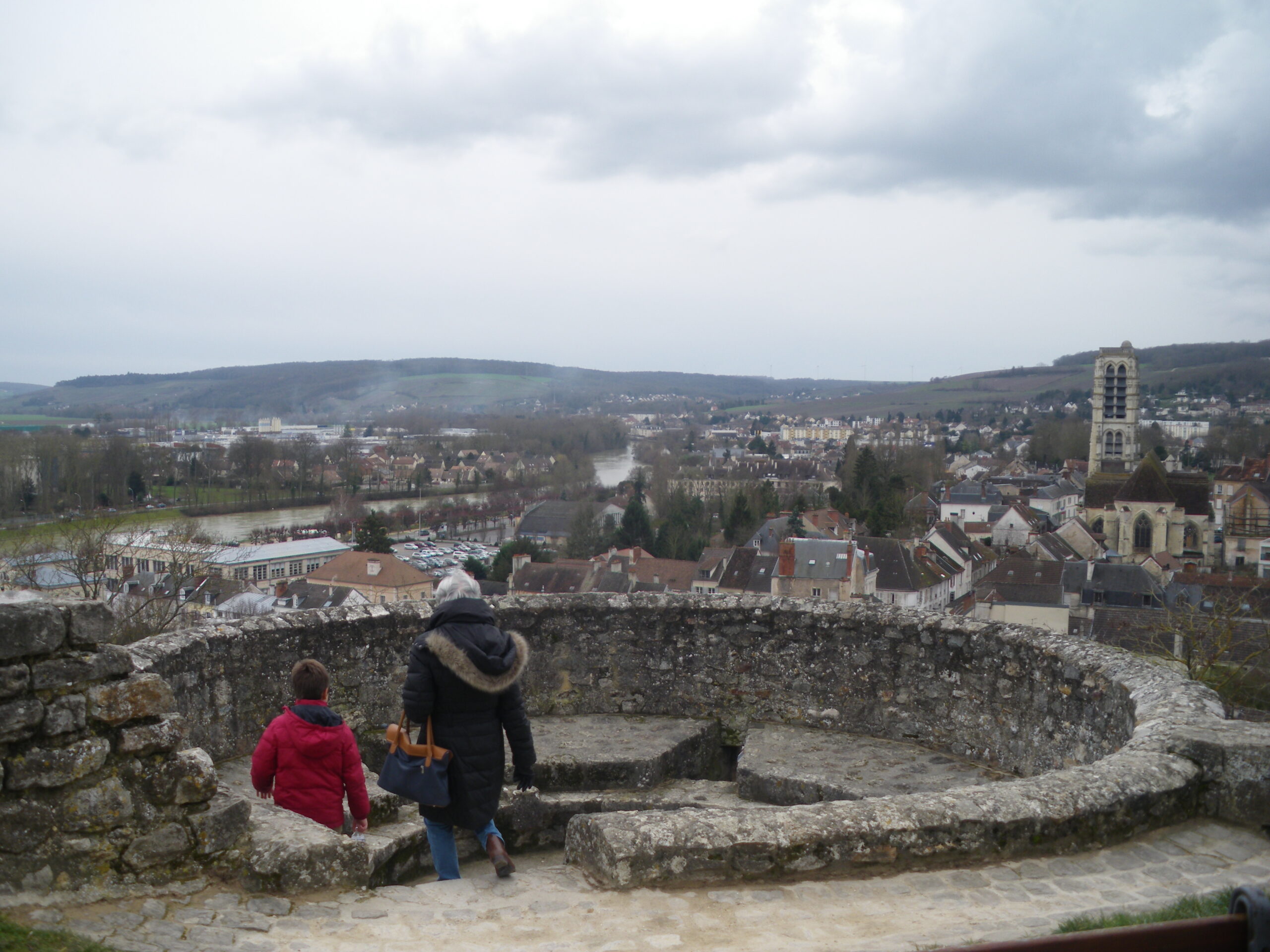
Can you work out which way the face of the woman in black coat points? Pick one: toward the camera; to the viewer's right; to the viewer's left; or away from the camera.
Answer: away from the camera

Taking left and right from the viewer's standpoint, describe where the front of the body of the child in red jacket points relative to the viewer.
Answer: facing away from the viewer

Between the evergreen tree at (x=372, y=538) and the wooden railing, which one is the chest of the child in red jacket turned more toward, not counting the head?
the evergreen tree

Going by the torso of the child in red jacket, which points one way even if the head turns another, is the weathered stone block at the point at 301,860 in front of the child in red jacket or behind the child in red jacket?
behind

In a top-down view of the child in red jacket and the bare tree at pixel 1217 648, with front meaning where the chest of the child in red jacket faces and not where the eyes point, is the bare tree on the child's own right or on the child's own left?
on the child's own right

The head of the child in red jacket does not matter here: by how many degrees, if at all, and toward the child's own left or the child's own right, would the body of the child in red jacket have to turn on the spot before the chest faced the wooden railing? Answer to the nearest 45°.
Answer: approximately 135° to the child's own right

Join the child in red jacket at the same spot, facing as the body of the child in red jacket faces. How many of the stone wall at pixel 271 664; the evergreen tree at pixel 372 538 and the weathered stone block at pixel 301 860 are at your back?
1

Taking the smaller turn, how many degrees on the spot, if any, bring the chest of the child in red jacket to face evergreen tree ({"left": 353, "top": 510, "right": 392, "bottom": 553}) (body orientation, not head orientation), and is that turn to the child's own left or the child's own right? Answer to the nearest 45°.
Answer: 0° — they already face it

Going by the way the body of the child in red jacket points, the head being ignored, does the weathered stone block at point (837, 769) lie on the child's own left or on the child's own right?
on the child's own right

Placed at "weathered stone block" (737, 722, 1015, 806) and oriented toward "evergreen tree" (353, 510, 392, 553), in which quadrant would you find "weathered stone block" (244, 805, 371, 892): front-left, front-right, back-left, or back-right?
back-left

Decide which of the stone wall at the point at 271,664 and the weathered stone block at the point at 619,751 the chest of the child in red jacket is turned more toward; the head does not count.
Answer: the stone wall

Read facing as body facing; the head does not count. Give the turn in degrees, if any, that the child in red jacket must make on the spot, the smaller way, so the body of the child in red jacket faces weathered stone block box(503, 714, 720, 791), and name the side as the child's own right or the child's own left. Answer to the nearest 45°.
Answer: approximately 45° to the child's own right

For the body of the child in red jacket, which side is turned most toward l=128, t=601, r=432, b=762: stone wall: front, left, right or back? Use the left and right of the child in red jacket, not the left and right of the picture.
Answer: front

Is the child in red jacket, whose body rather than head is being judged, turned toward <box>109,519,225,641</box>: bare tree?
yes

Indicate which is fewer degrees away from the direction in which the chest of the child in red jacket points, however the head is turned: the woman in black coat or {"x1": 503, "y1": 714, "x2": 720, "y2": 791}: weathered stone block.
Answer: the weathered stone block

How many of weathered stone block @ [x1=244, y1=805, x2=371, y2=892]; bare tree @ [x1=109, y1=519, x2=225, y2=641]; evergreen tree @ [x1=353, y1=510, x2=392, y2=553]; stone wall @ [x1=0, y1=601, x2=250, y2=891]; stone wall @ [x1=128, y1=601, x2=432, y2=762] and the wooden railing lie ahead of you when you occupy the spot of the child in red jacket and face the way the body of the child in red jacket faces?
3
